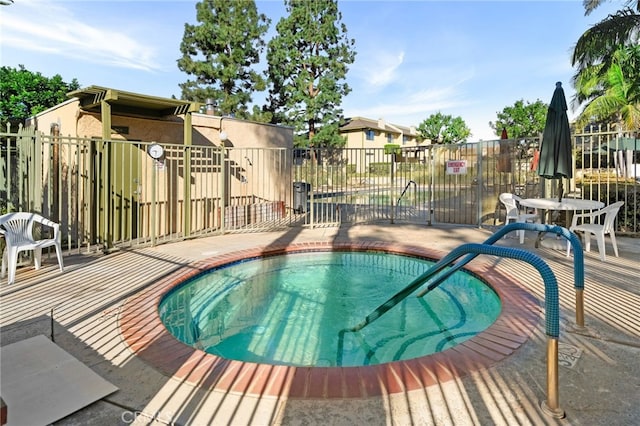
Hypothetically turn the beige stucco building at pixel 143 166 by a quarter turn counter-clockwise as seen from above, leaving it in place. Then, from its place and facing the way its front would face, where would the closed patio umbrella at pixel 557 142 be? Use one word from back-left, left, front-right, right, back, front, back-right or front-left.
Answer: right

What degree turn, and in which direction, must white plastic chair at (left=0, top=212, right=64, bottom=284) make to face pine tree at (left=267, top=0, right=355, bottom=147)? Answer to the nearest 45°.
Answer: approximately 90° to its left

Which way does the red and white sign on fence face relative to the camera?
toward the camera

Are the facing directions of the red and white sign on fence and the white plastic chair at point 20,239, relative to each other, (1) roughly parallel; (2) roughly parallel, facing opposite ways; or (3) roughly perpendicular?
roughly perpendicular

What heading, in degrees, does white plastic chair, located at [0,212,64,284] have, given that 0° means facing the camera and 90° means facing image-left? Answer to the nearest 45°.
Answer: approximately 315°

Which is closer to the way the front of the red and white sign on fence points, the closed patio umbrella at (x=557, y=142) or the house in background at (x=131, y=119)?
the closed patio umbrella

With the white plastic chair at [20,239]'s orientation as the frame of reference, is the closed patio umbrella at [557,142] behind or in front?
in front

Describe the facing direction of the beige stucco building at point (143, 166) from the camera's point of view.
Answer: facing the viewer and to the right of the viewer
